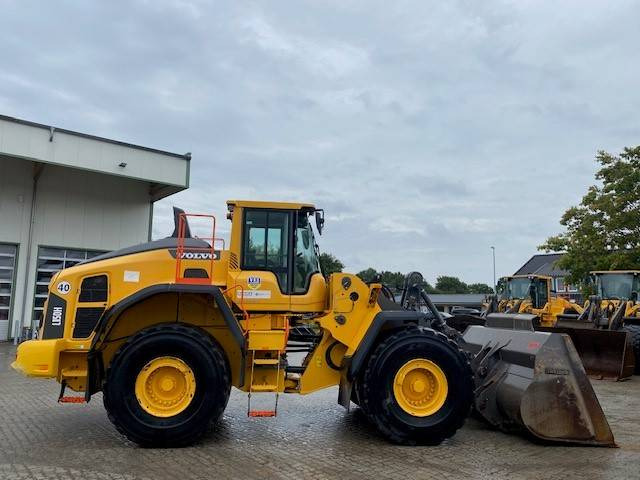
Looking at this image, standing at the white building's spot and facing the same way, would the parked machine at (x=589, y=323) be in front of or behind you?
in front

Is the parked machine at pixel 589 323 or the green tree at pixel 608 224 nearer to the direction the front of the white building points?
the parked machine

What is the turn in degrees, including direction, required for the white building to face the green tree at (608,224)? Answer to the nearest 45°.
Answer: approximately 45° to its left

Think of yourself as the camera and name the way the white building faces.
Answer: facing the viewer and to the right of the viewer

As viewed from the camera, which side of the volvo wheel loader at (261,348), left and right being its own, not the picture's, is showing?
right

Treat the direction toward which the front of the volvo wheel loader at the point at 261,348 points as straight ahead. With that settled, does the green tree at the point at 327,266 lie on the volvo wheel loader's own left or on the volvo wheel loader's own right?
on the volvo wheel loader's own left

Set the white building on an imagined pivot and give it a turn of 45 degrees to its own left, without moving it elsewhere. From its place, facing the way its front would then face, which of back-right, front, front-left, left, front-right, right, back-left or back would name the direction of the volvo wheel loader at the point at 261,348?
right

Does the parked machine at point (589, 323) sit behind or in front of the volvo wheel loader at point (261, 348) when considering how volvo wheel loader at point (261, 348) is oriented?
in front
